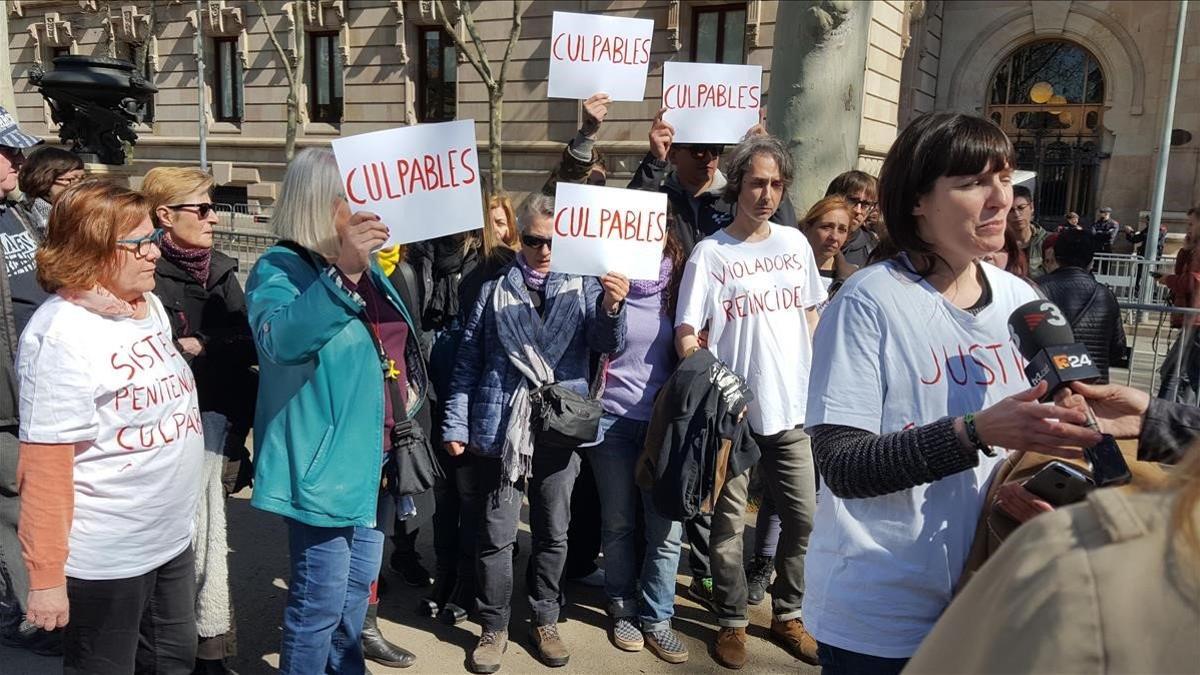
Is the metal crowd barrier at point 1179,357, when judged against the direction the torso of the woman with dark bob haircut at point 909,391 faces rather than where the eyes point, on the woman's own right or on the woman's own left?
on the woman's own left

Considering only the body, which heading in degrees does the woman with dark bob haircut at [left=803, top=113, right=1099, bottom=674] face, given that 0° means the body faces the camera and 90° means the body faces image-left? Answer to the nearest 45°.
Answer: approximately 315°

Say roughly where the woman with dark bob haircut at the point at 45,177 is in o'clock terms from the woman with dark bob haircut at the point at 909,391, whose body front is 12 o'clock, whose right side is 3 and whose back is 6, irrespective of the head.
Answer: the woman with dark bob haircut at the point at 45,177 is roughly at 5 o'clock from the woman with dark bob haircut at the point at 909,391.

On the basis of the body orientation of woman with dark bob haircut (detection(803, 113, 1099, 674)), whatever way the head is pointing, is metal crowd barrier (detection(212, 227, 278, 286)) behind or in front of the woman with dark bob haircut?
behind
